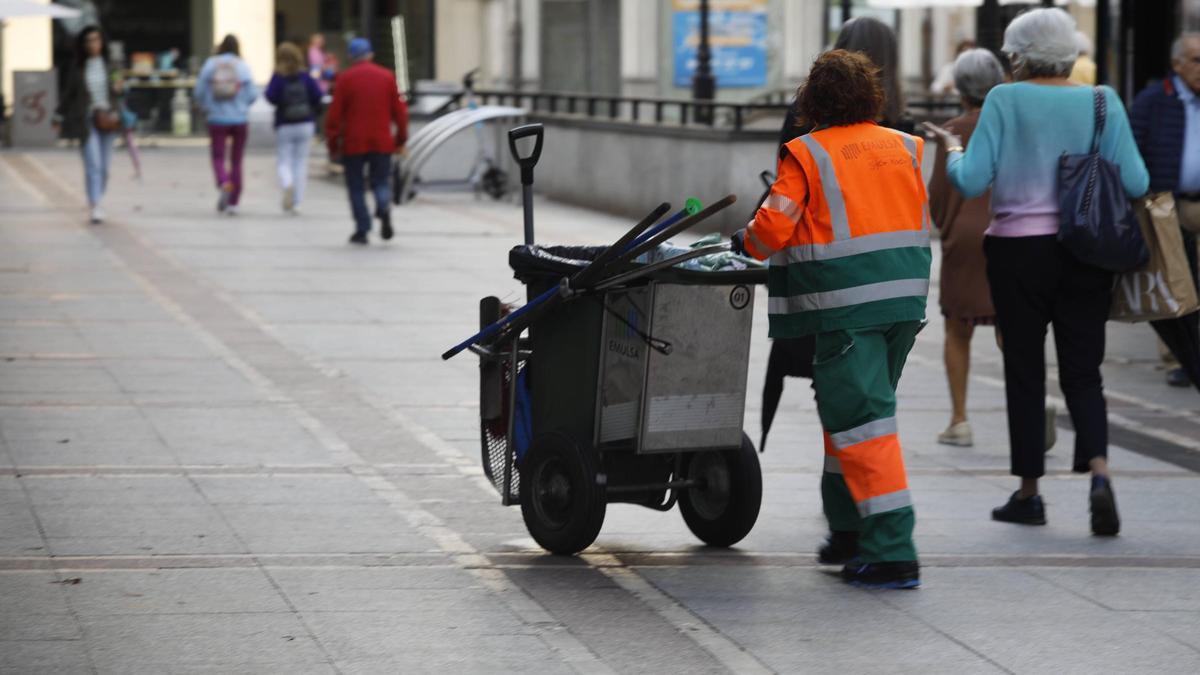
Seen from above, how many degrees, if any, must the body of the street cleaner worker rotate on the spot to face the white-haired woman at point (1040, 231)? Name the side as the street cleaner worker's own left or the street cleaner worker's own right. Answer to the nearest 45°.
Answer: approximately 90° to the street cleaner worker's own right

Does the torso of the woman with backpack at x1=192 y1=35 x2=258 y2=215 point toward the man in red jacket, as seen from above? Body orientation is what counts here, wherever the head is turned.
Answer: no

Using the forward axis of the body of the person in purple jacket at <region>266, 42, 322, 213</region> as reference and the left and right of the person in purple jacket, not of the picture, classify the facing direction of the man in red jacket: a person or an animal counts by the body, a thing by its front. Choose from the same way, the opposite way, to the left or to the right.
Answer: the same way

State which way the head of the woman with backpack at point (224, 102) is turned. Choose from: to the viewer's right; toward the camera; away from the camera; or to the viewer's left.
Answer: away from the camera

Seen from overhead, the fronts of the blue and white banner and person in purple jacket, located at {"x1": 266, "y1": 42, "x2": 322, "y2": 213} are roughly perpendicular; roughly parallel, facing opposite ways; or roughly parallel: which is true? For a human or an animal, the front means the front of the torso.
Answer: roughly parallel, facing opposite ways

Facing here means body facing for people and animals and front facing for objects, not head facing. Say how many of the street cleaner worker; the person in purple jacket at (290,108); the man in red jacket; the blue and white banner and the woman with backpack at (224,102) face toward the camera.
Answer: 1

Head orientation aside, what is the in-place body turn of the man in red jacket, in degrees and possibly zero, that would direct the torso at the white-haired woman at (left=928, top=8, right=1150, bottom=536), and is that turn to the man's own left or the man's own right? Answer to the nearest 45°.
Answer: approximately 180°

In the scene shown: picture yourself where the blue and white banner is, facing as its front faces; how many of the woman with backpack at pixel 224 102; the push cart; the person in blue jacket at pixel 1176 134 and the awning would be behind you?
0

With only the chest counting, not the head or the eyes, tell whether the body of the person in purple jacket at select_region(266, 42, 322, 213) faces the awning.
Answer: no

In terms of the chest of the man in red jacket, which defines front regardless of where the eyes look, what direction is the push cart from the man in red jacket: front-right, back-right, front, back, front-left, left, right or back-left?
back

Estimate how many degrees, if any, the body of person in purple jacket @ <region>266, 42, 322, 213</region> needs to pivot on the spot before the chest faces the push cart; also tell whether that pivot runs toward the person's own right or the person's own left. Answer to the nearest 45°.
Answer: approximately 180°

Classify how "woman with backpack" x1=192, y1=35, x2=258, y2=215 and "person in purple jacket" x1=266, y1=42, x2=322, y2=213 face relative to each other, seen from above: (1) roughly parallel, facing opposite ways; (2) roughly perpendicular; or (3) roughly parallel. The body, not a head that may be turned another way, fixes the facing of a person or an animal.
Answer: roughly parallel

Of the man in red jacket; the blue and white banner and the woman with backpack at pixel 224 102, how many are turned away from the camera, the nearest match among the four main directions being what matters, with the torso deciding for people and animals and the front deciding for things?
2

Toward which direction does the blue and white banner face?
toward the camera

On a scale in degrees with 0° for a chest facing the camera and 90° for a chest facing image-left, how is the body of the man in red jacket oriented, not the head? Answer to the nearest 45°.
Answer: approximately 180°

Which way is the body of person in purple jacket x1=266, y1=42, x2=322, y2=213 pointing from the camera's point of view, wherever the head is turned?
away from the camera

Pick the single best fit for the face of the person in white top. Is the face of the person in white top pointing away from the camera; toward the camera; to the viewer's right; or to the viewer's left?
toward the camera

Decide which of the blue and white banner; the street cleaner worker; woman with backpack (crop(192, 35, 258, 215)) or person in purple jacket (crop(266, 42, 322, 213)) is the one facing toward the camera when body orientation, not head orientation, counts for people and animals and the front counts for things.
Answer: the blue and white banner

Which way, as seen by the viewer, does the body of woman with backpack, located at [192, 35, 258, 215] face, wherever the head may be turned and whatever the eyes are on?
away from the camera

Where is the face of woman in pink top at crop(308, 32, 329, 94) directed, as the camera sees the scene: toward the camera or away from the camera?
toward the camera
